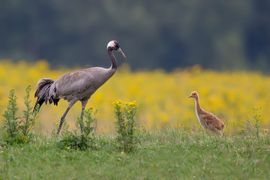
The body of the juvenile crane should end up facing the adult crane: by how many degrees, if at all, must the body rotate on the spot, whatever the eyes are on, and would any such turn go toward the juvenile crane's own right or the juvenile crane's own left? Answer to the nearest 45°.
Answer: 0° — it already faces it

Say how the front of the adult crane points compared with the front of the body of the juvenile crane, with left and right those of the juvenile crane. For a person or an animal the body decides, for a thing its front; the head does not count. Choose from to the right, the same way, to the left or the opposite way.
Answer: the opposite way

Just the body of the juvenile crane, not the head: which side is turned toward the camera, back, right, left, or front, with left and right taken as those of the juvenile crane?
left

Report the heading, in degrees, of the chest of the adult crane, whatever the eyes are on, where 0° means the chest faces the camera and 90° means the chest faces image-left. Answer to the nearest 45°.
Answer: approximately 270°

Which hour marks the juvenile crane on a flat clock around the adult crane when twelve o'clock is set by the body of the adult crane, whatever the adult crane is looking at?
The juvenile crane is roughly at 12 o'clock from the adult crane.

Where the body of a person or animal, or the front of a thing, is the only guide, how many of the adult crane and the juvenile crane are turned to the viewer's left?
1

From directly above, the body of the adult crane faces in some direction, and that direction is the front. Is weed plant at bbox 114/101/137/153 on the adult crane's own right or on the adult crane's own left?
on the adult crane's own right
